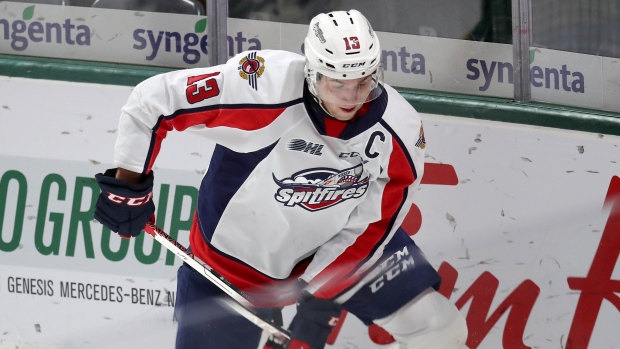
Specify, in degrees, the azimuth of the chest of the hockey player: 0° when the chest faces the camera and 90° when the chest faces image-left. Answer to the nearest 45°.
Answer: approximately 315°
